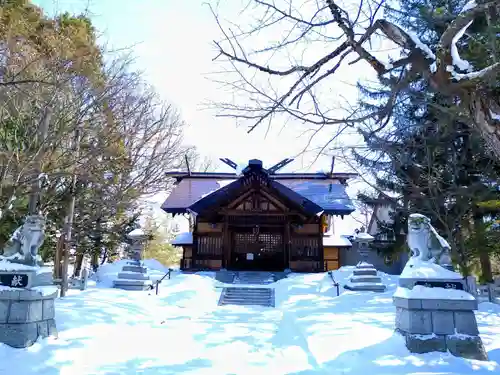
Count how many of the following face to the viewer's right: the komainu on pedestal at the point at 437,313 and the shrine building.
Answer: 0

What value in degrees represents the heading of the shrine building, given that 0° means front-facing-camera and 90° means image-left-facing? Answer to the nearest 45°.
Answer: approximately 0°

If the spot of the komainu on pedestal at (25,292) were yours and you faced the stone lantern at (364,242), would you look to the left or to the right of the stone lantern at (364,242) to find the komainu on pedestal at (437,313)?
right

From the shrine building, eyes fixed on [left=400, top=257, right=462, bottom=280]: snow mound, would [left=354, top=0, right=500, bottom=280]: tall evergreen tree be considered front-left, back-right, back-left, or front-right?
front-left

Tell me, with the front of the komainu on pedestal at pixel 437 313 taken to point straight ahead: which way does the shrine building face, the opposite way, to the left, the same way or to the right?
to the left

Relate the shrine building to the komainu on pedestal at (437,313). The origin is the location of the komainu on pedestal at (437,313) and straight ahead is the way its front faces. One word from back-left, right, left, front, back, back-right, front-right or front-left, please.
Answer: right

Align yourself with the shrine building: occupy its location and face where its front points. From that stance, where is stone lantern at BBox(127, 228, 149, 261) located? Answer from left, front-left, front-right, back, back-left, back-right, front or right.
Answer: front-right

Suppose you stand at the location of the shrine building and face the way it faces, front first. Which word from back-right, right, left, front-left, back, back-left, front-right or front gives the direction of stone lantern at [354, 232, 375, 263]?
front-left

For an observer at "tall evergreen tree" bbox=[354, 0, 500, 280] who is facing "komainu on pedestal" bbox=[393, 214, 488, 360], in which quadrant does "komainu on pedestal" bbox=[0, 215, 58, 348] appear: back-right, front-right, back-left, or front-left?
front-right

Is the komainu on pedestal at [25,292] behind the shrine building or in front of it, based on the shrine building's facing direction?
in front

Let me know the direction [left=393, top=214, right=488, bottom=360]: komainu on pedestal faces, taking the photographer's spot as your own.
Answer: facing the viewer and to the left of the viewer
